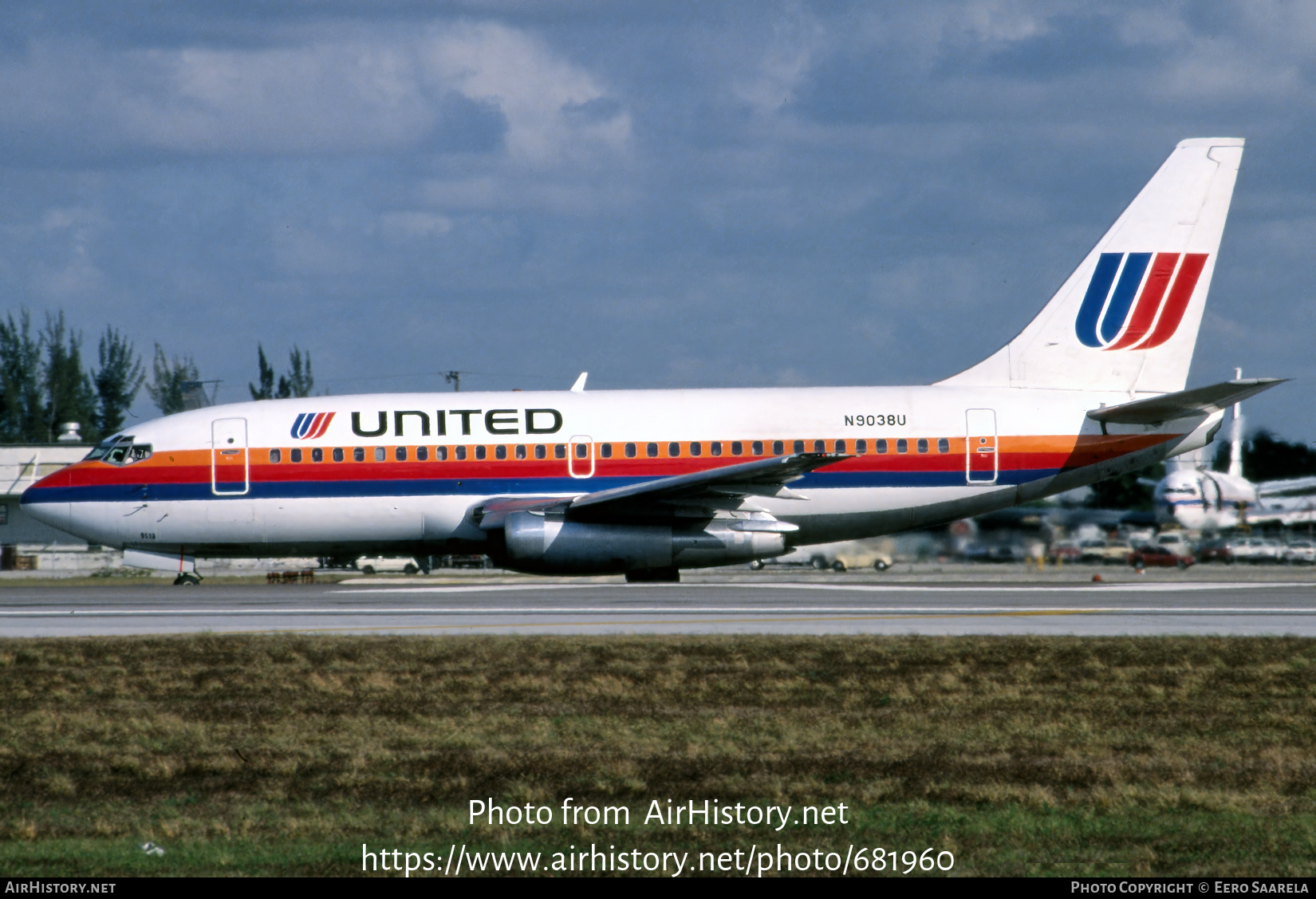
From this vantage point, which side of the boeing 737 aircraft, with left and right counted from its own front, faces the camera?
left

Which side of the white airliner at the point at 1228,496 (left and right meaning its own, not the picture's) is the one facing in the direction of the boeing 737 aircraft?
front

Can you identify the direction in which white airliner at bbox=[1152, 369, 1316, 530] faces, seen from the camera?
facing the viewer and to the left of the viewer

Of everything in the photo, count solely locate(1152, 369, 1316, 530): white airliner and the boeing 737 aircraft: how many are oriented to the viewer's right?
0
